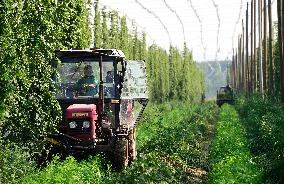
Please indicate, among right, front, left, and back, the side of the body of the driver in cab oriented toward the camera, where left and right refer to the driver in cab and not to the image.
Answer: front

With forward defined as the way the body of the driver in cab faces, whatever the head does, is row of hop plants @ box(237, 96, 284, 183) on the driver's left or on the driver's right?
on the driver's left
